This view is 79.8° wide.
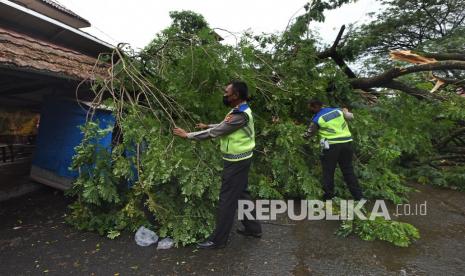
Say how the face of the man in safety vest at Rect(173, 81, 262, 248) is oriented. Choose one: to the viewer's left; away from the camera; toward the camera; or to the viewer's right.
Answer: to the viewer's left

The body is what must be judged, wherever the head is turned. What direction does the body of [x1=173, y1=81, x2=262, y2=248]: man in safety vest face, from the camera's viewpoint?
to the viewer's left

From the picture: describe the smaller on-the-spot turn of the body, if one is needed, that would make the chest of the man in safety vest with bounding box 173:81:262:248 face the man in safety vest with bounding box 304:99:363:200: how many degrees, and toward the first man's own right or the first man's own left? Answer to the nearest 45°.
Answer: approximately 135° to the first man's own right
